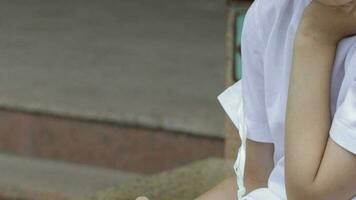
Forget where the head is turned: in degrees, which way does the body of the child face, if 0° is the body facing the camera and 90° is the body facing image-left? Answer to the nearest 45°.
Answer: approximately 0°
